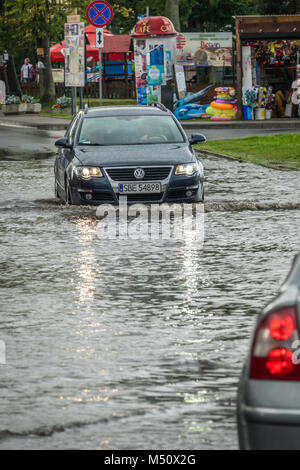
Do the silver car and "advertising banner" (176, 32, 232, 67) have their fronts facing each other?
yes

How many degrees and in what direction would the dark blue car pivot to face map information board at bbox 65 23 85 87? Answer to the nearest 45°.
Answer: approximately 180°

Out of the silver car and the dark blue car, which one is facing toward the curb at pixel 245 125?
the silver car

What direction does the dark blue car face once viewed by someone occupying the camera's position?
facing the viewer

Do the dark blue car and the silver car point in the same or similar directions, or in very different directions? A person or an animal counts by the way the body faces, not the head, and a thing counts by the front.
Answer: very different directions

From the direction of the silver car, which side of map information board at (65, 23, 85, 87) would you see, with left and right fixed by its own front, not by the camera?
front

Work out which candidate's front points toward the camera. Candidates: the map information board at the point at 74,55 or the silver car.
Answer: the map information board

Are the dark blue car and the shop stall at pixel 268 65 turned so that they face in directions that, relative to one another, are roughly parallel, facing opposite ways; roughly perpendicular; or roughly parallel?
roughly parallel

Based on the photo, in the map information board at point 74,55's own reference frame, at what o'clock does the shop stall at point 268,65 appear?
The shop stall is roughly at 9 o'clock from the map information board.

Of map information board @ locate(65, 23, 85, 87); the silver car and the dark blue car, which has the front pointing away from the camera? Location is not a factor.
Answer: the silver car

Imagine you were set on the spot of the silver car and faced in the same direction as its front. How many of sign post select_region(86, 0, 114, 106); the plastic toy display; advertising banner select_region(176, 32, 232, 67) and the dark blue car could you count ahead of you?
4

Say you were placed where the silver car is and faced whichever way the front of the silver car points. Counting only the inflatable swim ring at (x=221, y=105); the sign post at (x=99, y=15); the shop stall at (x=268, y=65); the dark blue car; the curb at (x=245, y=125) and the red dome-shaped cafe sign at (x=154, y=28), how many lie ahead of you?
6

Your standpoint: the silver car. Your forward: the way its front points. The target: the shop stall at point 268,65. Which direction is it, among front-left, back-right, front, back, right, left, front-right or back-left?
front

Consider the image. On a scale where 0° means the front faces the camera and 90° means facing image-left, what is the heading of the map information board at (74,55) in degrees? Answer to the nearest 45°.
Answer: approximately 0°
